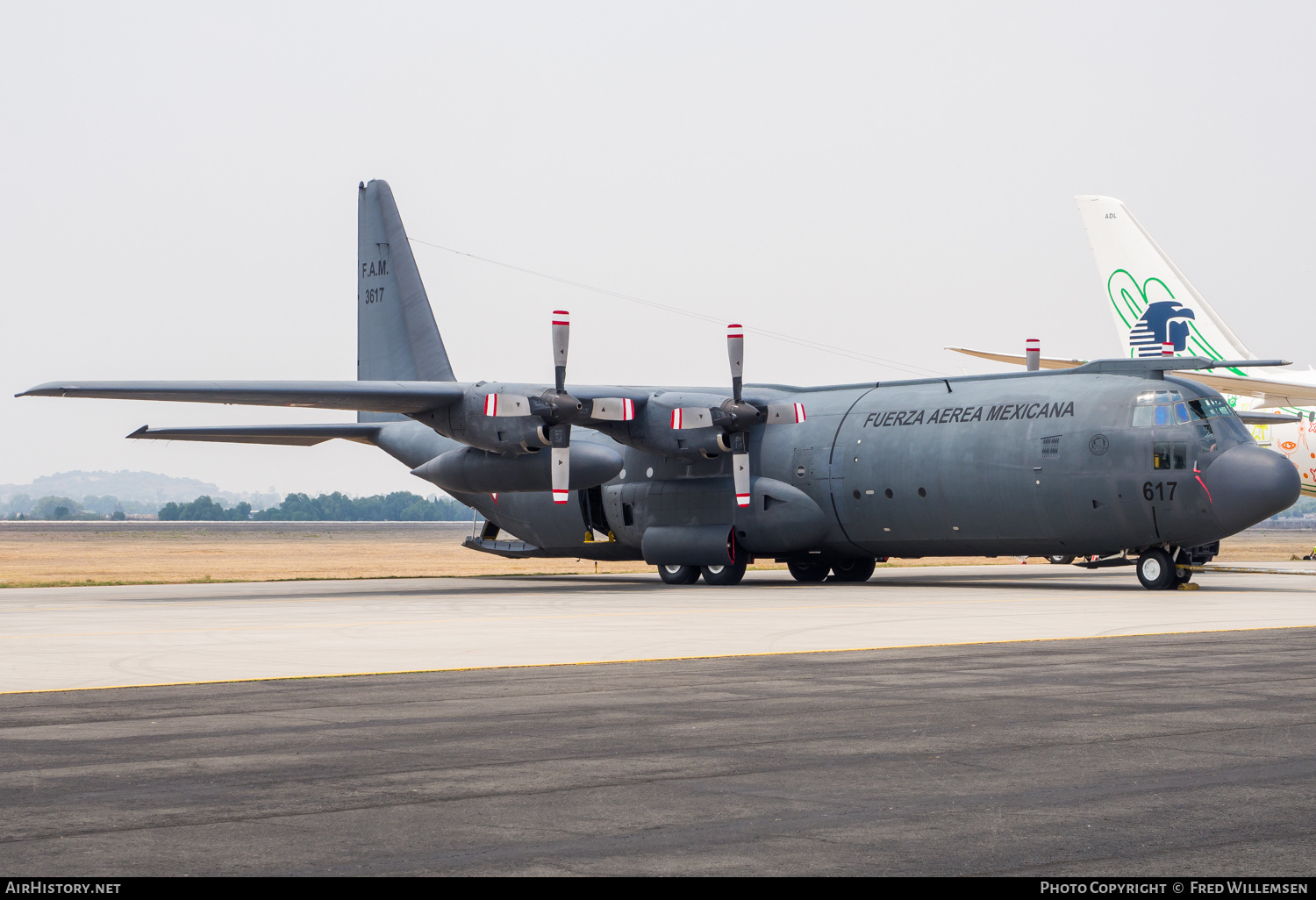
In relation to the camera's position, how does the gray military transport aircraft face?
facing the viewer and to the right of the viewer
